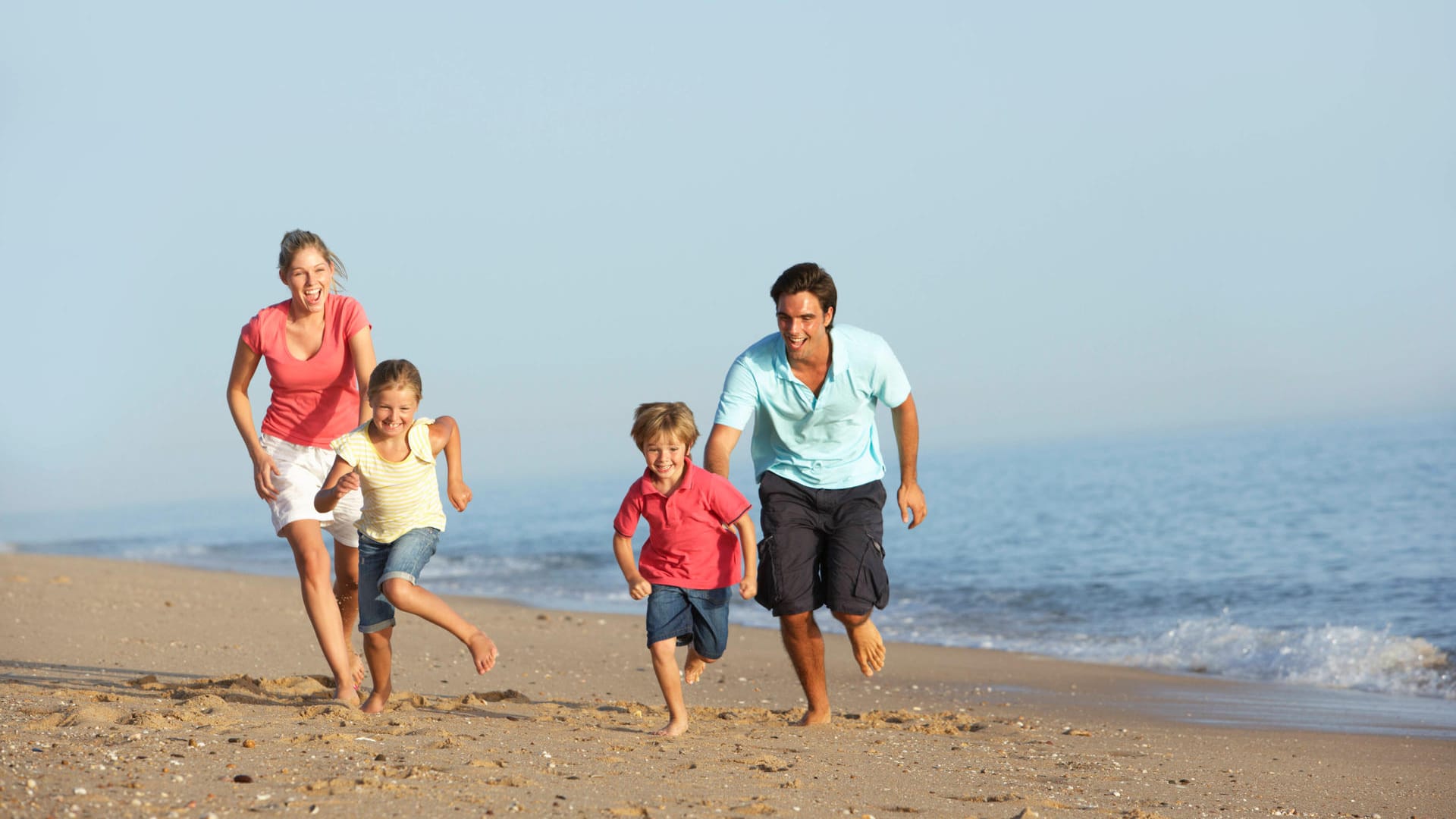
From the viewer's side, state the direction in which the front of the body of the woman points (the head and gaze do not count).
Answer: toward the camera

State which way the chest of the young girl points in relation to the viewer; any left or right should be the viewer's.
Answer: facing the viewer

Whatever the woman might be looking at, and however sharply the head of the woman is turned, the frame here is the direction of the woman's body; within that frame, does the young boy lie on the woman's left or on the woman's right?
on the woman's left

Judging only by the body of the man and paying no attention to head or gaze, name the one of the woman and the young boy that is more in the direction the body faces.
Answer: the young boy

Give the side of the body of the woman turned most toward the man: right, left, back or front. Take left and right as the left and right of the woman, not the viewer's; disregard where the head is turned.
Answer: left

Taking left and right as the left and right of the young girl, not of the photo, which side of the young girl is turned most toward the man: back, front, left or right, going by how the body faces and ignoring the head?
left
